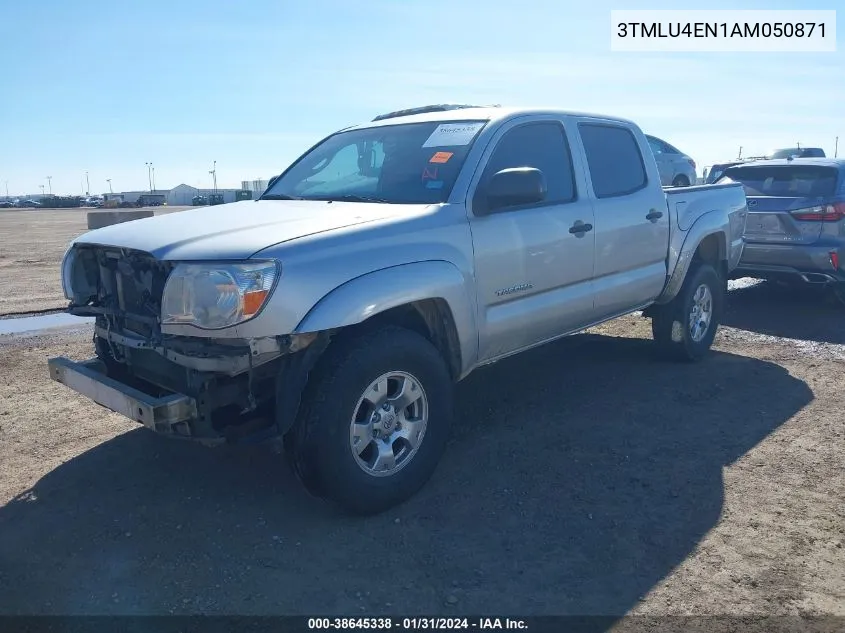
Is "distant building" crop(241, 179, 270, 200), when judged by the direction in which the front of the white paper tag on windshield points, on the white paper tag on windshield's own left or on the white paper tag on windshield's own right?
on the white paper tag on windshield's own right

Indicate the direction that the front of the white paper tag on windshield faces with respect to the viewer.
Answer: facing the viewer and to the left of the viewer

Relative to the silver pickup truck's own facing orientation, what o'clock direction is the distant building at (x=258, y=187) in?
The distant building is roughly at 4 o'clock from the silver pickup truck.

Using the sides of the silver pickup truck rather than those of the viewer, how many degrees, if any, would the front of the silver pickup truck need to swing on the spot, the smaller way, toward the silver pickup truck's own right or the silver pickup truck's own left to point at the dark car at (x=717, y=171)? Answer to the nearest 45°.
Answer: approximately 180°

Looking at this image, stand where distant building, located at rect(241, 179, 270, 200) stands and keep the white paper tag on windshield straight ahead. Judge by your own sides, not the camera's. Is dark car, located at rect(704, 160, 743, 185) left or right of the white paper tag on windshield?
left

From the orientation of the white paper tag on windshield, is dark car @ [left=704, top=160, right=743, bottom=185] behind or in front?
behind
